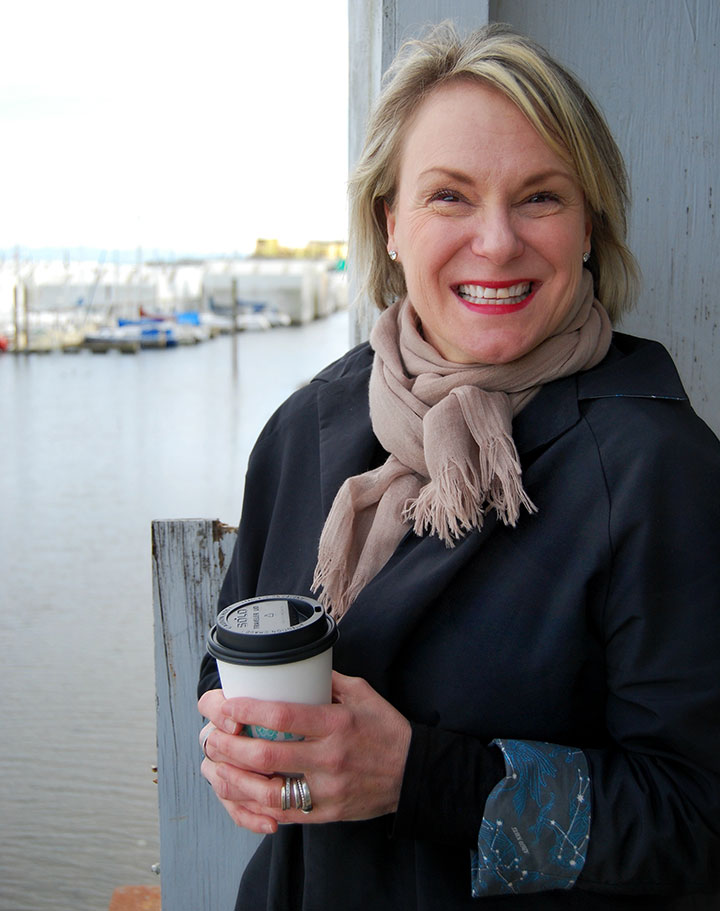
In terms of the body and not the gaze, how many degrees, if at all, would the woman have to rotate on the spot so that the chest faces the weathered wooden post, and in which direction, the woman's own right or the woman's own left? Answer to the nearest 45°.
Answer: approximately 90° to the woman's own right

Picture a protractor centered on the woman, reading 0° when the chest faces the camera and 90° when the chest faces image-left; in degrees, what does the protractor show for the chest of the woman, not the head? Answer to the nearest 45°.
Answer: approximately 45°

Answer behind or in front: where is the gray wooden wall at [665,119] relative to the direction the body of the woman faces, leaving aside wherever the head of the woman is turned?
behind

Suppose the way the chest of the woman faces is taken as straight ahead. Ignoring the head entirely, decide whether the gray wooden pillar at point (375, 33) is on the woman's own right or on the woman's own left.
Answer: on the woman's own right
